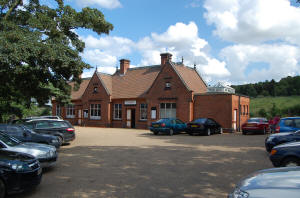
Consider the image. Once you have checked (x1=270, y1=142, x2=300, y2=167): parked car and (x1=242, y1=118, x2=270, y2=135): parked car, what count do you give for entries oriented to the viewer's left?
1

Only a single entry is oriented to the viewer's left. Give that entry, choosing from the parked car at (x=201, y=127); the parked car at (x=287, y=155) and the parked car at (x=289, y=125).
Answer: the parked car at (x=287, y=155)

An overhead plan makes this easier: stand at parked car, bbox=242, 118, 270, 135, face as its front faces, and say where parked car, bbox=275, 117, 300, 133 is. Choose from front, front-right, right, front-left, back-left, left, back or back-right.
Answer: back-right

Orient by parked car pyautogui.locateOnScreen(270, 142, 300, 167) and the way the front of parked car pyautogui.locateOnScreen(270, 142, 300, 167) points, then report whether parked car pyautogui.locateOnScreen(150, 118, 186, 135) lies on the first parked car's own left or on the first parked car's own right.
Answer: on the first parked car's own right

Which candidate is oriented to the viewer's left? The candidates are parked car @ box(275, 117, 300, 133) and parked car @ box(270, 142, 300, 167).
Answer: parked car @ box(270, 142, 300, 167)

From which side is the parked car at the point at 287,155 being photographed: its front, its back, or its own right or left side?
left

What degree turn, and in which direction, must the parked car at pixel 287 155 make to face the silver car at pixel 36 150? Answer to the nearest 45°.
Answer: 0° — it already faces it

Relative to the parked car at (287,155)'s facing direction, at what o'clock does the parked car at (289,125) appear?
the parked car at (289,125) is roughly at 3 o'clock from the parked car at (287,155).
